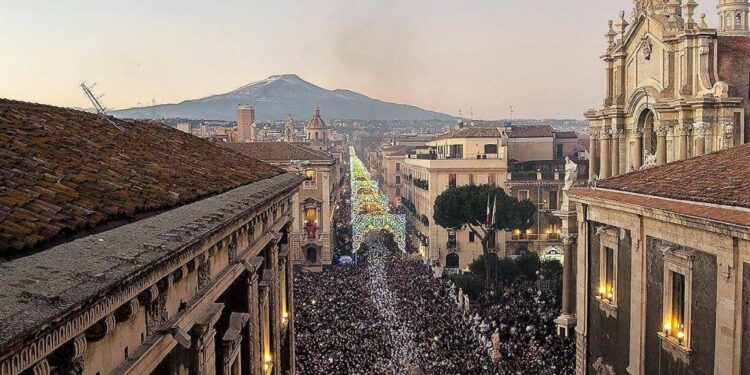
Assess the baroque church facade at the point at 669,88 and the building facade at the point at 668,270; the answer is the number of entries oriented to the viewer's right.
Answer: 0

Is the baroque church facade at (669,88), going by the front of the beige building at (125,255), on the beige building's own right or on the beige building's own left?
on the beige building's own left

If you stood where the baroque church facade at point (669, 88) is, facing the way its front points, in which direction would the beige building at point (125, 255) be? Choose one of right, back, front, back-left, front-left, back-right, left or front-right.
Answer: front-left

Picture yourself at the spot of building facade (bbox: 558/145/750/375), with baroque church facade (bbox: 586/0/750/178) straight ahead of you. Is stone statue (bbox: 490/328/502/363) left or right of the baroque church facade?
left

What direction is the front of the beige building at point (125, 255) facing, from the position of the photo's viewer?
facing the viewer and to the right of the viewer

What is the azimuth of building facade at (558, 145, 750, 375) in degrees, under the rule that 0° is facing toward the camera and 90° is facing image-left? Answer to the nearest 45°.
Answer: approximately 45°

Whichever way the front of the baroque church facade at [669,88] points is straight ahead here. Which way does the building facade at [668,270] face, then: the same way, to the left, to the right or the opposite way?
the same way

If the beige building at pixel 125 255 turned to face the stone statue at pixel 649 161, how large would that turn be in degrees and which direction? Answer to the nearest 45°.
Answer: approximately 90° to its left

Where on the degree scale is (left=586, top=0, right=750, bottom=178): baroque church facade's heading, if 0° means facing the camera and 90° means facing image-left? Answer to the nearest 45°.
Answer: approximately 45°
